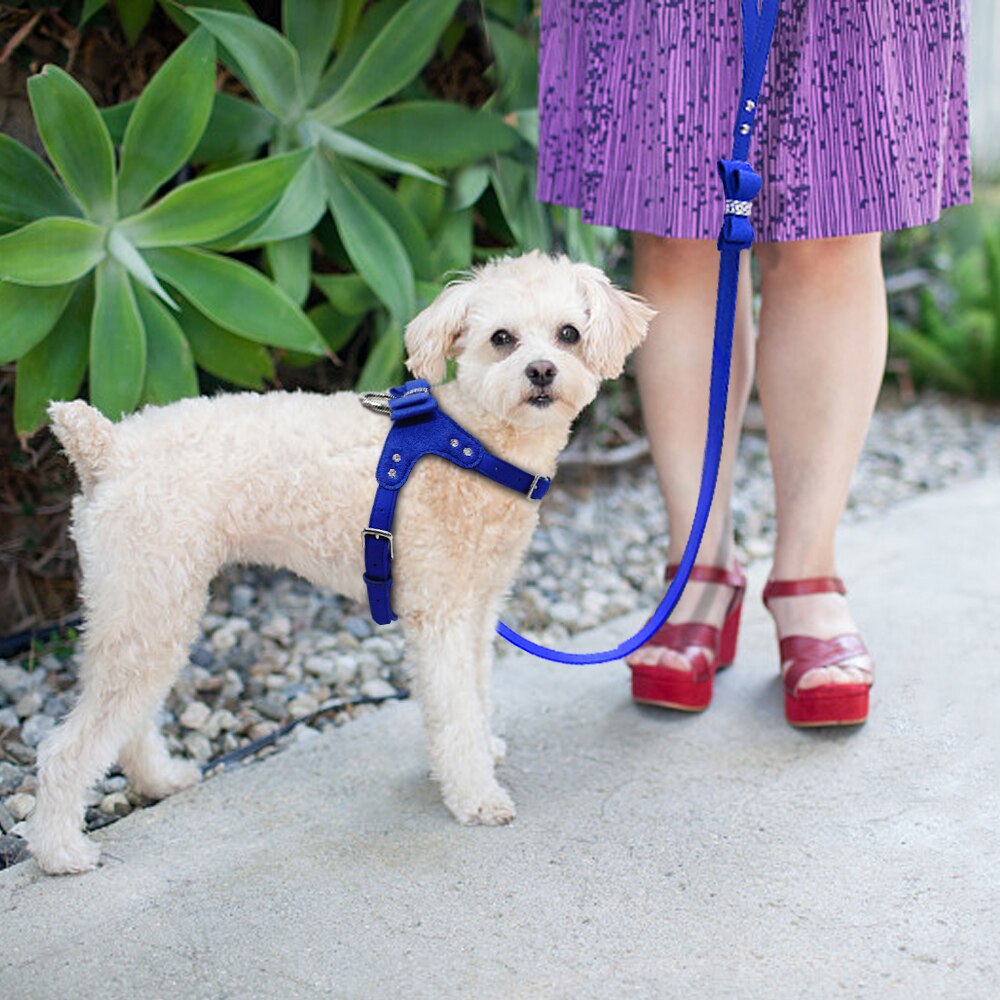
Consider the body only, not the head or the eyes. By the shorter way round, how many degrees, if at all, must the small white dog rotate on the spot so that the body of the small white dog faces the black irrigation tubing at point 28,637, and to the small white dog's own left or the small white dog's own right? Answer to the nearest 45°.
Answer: approximately 135° to the small white dog's own left

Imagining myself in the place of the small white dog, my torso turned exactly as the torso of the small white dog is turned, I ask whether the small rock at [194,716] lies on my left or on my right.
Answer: on my left

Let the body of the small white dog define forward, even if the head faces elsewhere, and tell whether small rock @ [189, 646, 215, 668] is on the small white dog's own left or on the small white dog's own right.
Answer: on the small white dog's own left

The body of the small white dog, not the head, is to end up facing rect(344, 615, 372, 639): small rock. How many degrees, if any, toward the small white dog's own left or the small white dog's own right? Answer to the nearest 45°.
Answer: approximately 90° to the small white dog's own left

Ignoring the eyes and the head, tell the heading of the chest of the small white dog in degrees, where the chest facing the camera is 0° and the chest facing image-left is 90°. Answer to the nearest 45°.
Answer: approximately 270°

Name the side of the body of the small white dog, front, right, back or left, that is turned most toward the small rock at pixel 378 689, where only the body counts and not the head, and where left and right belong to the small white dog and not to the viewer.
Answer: left

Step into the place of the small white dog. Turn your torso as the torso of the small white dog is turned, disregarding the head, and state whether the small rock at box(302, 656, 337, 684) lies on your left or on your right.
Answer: on your left
